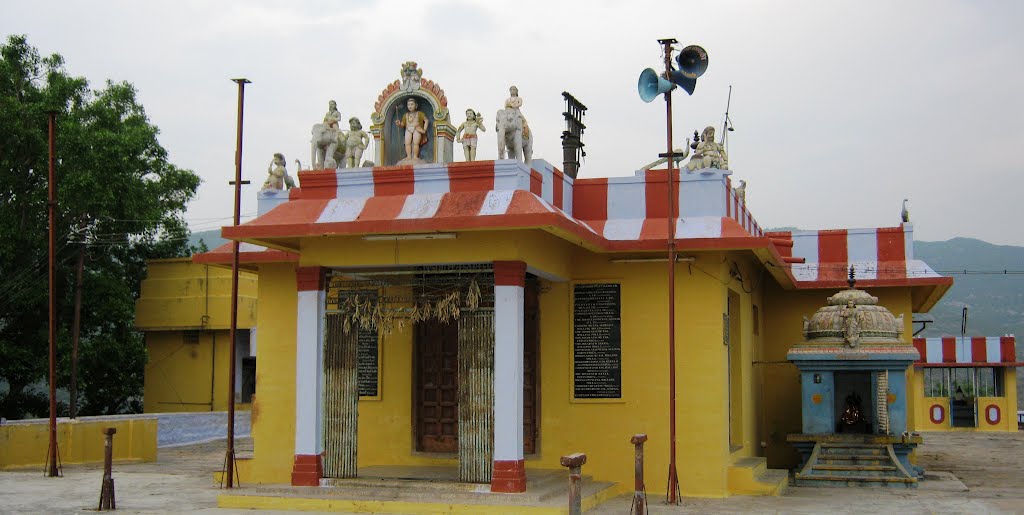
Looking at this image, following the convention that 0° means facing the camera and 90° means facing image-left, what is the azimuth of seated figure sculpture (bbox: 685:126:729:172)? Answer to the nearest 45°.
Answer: approximately 0°

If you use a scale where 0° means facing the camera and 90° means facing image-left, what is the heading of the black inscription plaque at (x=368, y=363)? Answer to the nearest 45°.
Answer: approximately 0°

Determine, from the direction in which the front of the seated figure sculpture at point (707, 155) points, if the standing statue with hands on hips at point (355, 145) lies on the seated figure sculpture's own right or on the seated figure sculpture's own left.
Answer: on the seated figure sculpture's own right

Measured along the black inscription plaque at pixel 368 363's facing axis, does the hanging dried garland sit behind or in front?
in front

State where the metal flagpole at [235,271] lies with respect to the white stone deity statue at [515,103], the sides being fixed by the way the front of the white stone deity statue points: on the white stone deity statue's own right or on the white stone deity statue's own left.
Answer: on the white stone deity statue's own right

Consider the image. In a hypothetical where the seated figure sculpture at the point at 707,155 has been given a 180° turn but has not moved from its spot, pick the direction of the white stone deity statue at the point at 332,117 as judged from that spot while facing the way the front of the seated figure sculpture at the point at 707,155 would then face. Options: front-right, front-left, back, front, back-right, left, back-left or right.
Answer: left

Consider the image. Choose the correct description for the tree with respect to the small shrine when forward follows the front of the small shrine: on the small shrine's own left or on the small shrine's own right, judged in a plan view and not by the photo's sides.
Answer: on the small shrine's own right

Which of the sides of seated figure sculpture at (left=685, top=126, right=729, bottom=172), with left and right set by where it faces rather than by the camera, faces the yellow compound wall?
right
